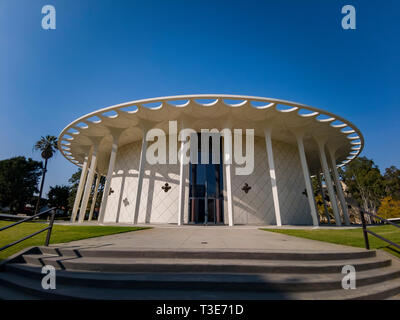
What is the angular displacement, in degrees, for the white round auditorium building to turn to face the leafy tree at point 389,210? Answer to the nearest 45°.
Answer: approximately 135° to its left

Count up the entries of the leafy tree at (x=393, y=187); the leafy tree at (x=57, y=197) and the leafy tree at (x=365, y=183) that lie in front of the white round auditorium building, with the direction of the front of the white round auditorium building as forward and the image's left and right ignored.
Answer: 0

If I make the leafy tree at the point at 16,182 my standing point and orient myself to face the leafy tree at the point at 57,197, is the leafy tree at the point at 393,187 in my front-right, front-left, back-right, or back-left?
front-right

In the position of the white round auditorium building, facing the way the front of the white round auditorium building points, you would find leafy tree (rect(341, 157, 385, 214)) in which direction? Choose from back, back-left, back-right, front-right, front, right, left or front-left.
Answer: back-left

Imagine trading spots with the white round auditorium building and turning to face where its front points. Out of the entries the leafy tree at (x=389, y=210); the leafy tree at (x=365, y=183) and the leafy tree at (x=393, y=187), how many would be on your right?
0

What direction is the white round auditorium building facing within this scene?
toward the camera

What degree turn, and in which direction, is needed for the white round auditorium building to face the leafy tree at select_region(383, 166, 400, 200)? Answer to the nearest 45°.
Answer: approximately 135° to its left

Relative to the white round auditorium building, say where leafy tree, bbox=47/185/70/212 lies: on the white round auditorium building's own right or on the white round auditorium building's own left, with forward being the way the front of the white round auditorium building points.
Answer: on the white round auditorium building's own right
